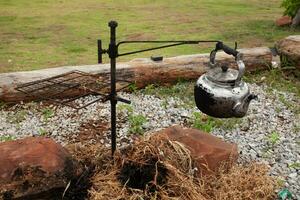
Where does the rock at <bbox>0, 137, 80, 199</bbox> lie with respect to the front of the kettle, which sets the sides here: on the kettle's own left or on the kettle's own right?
on the kettle's own right

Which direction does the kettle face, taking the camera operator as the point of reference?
facing the viewer and to the right of the viewer

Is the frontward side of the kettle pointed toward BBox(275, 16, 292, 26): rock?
no

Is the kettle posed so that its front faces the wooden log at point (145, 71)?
no
